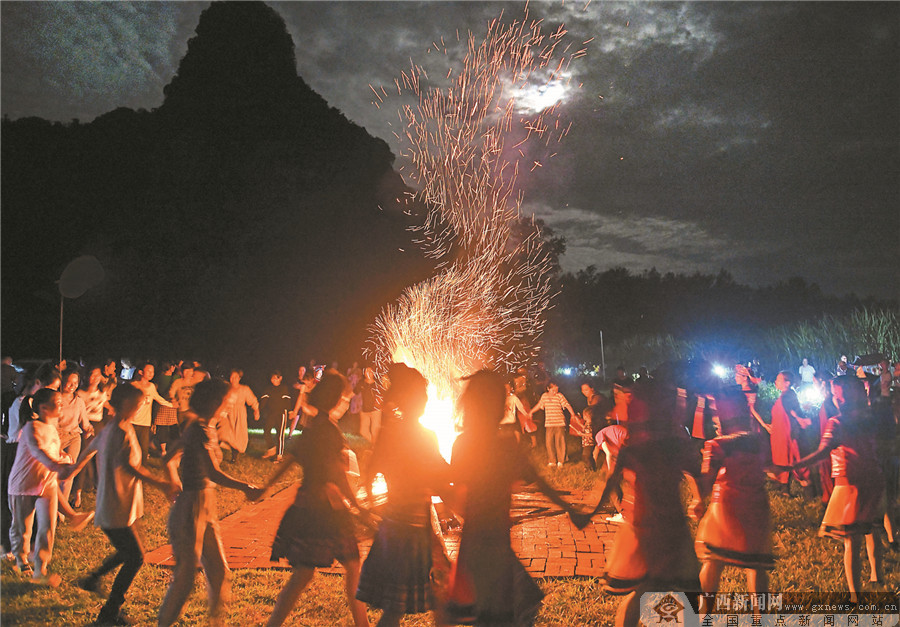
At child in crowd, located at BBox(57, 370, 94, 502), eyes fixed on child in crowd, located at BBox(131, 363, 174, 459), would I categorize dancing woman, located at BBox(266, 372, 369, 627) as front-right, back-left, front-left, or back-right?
back-right

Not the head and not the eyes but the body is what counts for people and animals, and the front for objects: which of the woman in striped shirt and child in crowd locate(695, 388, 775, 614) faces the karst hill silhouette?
the child in crowd

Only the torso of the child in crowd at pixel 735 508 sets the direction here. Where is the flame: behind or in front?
in front

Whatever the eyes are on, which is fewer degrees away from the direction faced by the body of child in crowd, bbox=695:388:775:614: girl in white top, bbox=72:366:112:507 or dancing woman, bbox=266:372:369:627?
the girl in white top

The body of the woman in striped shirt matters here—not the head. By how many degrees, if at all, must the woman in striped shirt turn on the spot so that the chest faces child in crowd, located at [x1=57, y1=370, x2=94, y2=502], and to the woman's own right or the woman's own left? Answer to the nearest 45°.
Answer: approximately 45° to the woman's own right

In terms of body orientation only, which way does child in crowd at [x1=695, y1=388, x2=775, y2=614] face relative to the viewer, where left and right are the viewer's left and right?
facing away from the viewer and to the left of the viewer

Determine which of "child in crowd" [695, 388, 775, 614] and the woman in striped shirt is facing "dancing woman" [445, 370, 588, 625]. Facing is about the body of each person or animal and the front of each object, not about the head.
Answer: the woman in striped shirt

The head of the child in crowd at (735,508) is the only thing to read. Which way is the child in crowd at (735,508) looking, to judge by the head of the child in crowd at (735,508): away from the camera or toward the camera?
away from the camera

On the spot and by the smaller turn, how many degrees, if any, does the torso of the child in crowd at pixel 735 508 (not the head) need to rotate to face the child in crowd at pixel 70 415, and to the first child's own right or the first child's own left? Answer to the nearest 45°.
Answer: approximately 45° to the first child's own left

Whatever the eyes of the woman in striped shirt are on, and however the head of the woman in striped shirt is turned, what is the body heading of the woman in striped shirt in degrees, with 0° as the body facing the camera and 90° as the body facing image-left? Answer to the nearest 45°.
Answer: approximately 0°

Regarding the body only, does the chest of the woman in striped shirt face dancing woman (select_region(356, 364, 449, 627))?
yes

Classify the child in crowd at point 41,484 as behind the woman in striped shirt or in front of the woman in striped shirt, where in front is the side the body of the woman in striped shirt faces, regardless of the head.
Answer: in front

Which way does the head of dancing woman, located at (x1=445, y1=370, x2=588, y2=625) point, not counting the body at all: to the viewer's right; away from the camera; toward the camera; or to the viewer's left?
away from the camera
